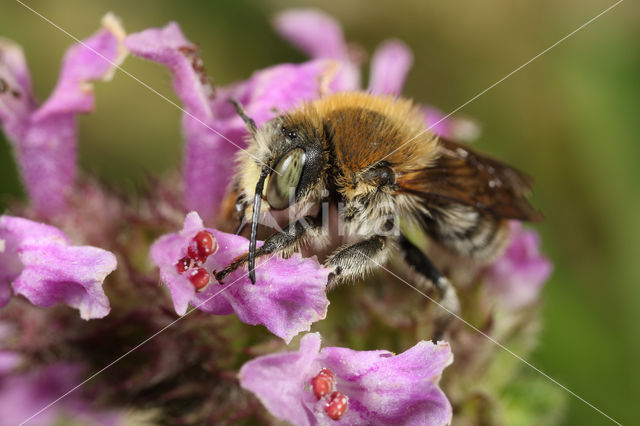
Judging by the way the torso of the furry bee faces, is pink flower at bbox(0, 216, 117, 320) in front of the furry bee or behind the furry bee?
in front

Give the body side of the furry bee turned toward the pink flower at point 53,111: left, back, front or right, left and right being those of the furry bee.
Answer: front

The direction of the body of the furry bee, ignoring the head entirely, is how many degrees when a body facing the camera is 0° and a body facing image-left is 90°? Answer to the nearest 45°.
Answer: approximately 90°

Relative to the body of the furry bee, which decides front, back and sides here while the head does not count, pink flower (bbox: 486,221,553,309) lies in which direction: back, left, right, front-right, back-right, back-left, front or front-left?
back-right
